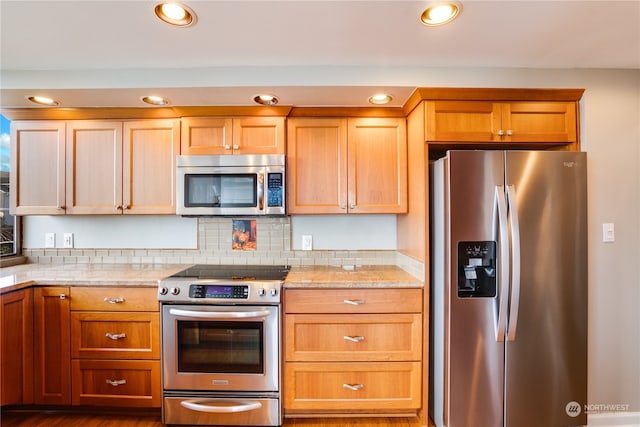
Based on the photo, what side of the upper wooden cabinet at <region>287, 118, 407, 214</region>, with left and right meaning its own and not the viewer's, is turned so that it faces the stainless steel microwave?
right

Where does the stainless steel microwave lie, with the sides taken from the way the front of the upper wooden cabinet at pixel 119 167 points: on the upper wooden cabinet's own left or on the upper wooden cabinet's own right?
on the upper wooden cabinet's own left

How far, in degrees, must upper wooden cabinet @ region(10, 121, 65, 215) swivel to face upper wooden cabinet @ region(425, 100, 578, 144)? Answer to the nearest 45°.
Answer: approximately 45° to its left

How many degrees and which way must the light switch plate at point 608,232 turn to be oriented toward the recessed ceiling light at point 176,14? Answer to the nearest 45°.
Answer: approximately 45° to its right

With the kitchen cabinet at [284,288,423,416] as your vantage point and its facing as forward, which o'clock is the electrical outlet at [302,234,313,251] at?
The electrical outlet is roughly at 5 o'clock from the kitchen cabinet.

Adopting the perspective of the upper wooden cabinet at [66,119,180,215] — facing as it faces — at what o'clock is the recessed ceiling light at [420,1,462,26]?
The recessed ceiling light is roughly at 11 o'clock from the upper wooden cabinet.

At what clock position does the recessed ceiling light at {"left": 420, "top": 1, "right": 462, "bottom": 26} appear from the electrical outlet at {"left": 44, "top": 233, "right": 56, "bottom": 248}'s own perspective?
The recessed ceiling light is roughly at 11 o'clock from the electrical outlet.

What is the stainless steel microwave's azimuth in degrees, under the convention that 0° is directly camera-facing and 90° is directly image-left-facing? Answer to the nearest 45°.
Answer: approximately 0°

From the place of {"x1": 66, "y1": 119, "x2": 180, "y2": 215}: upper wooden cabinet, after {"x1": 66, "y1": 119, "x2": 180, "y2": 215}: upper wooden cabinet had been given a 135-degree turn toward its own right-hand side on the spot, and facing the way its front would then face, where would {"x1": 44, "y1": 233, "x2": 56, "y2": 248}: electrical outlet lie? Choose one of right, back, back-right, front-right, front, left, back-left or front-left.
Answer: front
